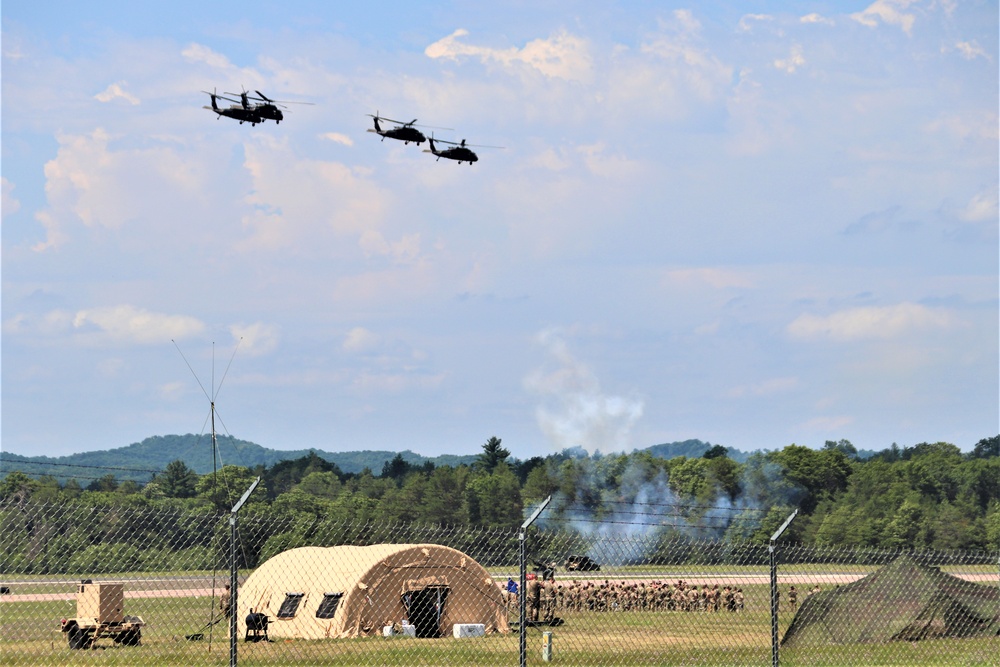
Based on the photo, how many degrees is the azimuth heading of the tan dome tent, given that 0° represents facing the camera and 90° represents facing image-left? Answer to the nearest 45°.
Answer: approximately 315°

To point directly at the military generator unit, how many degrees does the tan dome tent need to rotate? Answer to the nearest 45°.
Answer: approximately 135° to its right
